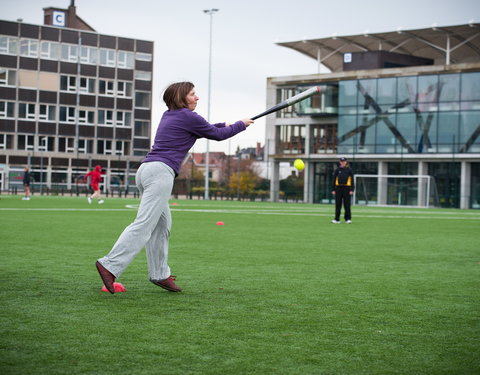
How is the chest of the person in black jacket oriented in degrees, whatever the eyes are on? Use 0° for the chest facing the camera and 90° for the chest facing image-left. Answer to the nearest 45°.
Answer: approximately 0°
